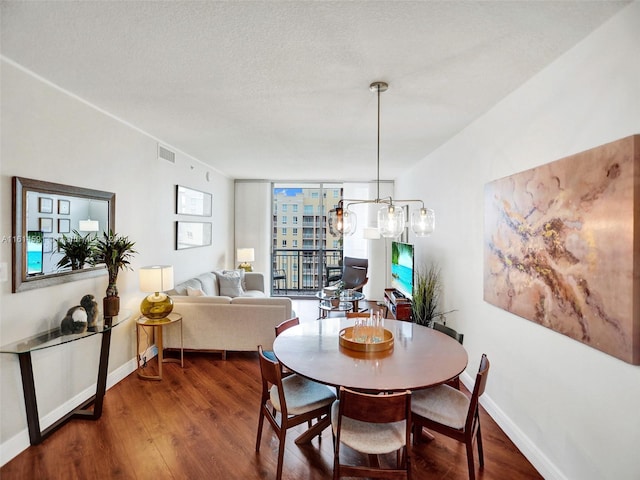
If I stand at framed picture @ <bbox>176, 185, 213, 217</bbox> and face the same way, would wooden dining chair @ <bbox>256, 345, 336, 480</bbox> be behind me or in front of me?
in front

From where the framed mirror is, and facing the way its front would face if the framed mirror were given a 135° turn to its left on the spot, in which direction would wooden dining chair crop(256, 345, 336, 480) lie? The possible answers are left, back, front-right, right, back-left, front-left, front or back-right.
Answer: back-right

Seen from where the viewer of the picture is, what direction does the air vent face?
facing the viewer and to the right of the viewer

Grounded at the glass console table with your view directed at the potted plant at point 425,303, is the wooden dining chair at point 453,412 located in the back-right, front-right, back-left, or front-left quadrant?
front-right

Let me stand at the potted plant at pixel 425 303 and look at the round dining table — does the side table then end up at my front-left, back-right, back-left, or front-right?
front-right

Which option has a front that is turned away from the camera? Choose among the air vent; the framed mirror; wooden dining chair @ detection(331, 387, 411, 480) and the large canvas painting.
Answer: the wooden dining chair

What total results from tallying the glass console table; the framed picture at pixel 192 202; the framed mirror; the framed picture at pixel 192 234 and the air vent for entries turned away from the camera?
0

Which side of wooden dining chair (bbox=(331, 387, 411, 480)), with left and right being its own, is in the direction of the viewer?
back

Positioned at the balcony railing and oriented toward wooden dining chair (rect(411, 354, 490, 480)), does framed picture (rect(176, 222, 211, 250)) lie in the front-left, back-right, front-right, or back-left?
front-right

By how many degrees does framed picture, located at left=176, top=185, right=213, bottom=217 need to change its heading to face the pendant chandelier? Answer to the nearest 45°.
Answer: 0° — it already faces it

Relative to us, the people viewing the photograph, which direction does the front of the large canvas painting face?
facing the viewer and to the left of the viewer

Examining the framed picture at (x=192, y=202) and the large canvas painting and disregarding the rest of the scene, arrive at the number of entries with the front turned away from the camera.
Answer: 0

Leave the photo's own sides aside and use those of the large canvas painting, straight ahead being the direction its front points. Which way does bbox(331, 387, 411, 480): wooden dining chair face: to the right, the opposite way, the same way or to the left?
to the right

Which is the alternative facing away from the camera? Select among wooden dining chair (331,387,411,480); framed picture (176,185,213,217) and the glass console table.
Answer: the wooden dining chair

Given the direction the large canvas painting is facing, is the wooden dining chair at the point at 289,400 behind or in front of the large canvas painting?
in front

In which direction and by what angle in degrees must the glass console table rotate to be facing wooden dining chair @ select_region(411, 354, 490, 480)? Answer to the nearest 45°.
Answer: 0° — it already faces it

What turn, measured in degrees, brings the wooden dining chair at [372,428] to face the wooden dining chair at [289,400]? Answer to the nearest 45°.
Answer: approximately 45° to its left

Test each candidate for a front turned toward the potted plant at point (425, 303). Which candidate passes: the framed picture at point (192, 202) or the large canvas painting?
the framed picture

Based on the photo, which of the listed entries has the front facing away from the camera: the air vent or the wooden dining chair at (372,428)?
the wooden dining chair

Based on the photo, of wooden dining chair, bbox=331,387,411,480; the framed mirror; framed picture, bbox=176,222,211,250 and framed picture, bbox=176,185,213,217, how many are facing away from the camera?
1
